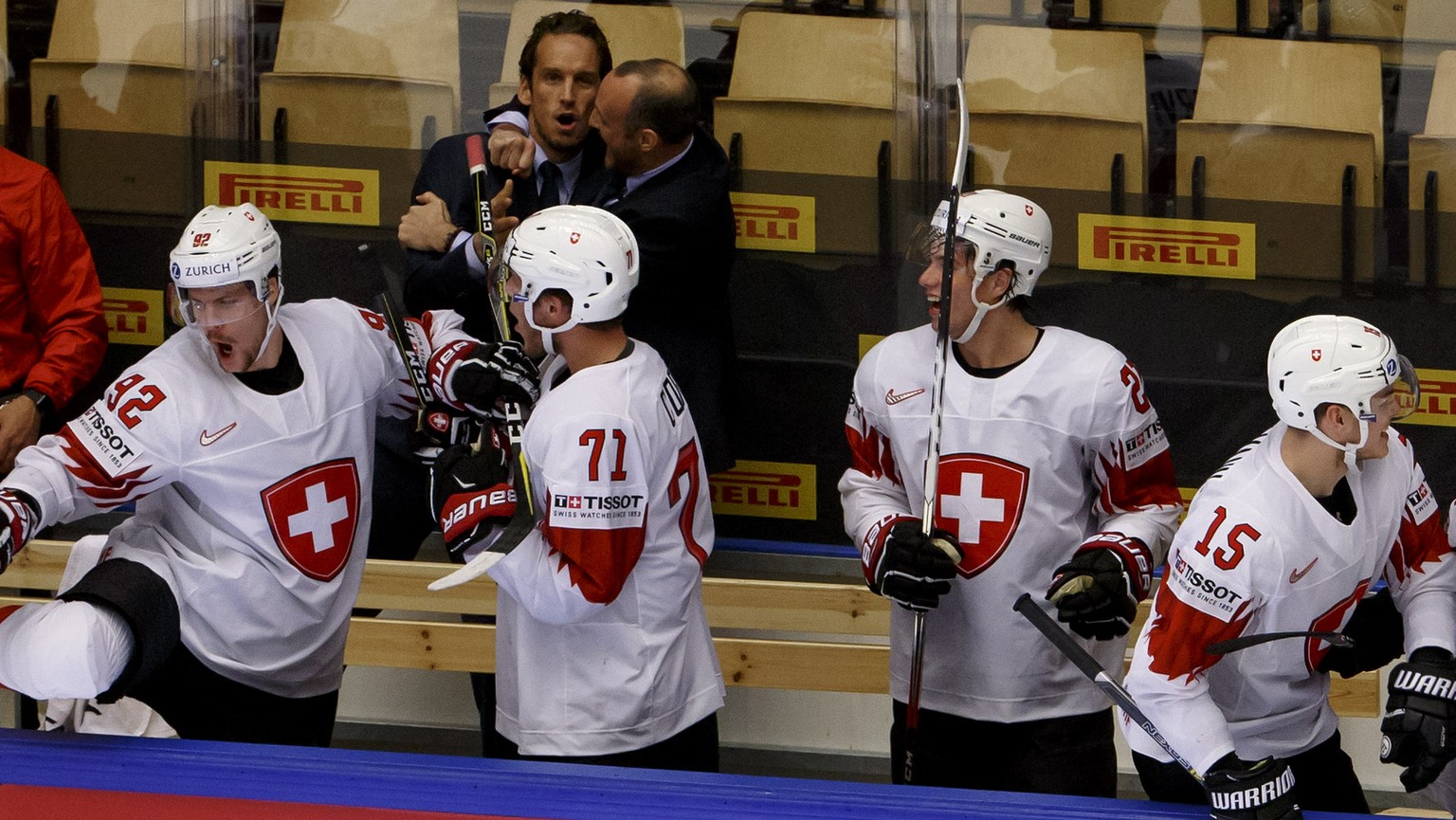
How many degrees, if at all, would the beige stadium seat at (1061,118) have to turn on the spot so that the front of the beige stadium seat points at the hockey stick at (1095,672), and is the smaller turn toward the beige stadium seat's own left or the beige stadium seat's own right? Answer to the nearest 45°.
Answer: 0° — it already faces it

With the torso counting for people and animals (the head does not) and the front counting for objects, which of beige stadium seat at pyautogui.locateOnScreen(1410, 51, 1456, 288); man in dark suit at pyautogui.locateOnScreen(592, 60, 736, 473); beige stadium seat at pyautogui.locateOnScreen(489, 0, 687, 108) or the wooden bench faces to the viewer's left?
the man in dark suit

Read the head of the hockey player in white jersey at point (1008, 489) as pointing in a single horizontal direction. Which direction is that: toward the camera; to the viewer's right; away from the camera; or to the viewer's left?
to the viewer's left

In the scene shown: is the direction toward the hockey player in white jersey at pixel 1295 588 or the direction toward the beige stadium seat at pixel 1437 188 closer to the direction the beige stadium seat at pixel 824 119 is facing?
the hockey player in white jersey

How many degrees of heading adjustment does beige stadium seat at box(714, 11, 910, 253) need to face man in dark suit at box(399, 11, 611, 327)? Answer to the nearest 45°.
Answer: approximately 45° to its right

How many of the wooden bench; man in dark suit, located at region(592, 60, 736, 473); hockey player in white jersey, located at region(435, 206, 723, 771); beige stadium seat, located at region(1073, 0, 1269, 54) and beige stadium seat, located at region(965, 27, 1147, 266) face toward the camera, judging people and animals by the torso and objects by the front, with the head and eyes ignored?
3

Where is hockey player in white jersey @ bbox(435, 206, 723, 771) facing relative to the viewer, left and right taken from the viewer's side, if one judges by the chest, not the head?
facing to the left of the viewer

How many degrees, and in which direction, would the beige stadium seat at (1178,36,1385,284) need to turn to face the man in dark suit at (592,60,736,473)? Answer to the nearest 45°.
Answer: approximately 45° to its right

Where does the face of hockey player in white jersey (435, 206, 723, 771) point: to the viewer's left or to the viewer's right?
to the viewer's left

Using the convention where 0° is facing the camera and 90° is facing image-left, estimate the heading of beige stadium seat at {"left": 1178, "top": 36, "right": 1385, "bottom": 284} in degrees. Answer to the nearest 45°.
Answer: approximately 0°
